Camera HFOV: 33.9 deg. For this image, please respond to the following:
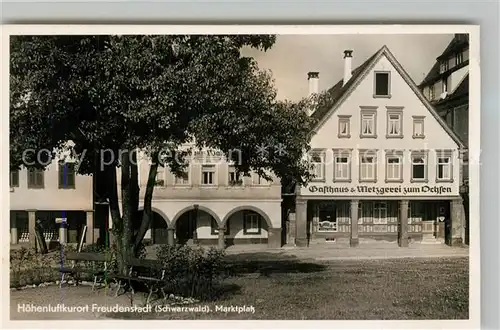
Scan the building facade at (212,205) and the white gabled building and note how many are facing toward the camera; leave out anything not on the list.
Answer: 2

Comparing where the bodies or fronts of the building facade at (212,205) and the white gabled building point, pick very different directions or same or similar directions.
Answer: same or similar directions

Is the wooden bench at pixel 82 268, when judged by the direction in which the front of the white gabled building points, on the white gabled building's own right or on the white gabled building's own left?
on the white gabled building's own right

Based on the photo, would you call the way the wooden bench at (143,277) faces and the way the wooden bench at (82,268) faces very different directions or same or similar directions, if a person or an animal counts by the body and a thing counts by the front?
same or similar directions

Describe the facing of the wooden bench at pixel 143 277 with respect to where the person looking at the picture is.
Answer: facing the viewer and to the left of the viewer

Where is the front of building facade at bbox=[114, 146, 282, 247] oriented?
toward the camera

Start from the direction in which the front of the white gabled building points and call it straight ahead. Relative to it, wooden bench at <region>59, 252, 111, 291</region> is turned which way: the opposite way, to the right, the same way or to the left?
the same way

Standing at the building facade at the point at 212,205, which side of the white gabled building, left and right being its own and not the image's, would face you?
right
